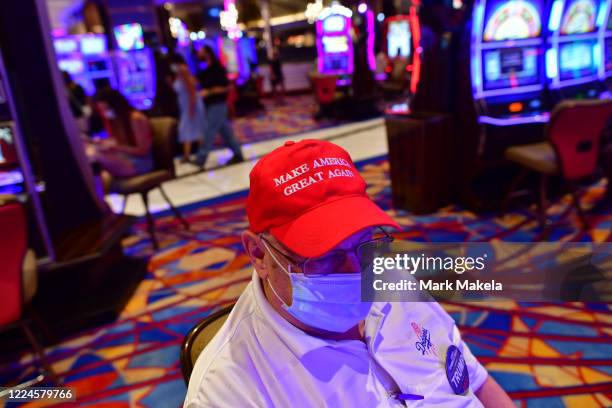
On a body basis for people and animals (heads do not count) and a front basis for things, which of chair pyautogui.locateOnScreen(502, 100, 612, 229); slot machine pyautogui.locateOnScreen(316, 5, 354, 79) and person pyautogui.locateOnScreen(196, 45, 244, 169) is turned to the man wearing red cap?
the slot machine

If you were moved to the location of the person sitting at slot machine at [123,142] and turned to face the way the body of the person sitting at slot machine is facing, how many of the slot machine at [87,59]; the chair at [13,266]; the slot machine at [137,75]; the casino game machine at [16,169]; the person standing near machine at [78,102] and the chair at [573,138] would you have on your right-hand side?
3

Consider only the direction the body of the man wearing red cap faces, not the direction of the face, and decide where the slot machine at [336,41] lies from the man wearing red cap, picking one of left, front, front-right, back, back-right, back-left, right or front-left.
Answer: back-left

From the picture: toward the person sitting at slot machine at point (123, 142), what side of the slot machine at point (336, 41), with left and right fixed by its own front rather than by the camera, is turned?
front

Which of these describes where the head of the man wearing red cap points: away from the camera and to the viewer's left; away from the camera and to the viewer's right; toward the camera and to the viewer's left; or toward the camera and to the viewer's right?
toward the camera and to the viewer's right

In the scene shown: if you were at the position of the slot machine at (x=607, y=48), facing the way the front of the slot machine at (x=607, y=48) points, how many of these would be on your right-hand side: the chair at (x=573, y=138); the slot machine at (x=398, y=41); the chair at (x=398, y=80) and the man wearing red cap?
2

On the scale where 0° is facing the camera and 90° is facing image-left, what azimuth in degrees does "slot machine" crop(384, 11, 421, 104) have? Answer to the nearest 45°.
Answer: approximately 45°

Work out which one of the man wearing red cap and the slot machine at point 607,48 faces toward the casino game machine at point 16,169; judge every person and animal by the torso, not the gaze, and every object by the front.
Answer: the slot machine

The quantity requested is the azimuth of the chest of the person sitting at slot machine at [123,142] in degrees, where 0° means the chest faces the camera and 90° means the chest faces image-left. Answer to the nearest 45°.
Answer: approximately 90°
